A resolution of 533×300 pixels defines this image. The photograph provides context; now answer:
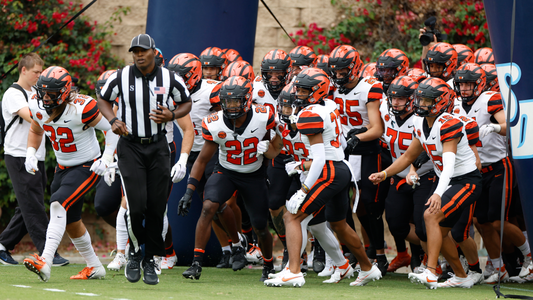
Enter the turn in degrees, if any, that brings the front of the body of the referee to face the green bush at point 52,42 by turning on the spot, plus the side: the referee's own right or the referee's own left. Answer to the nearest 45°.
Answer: approximately 180°

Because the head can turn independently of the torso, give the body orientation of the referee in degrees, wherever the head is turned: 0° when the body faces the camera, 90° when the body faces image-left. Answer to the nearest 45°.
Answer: approximately 0°
